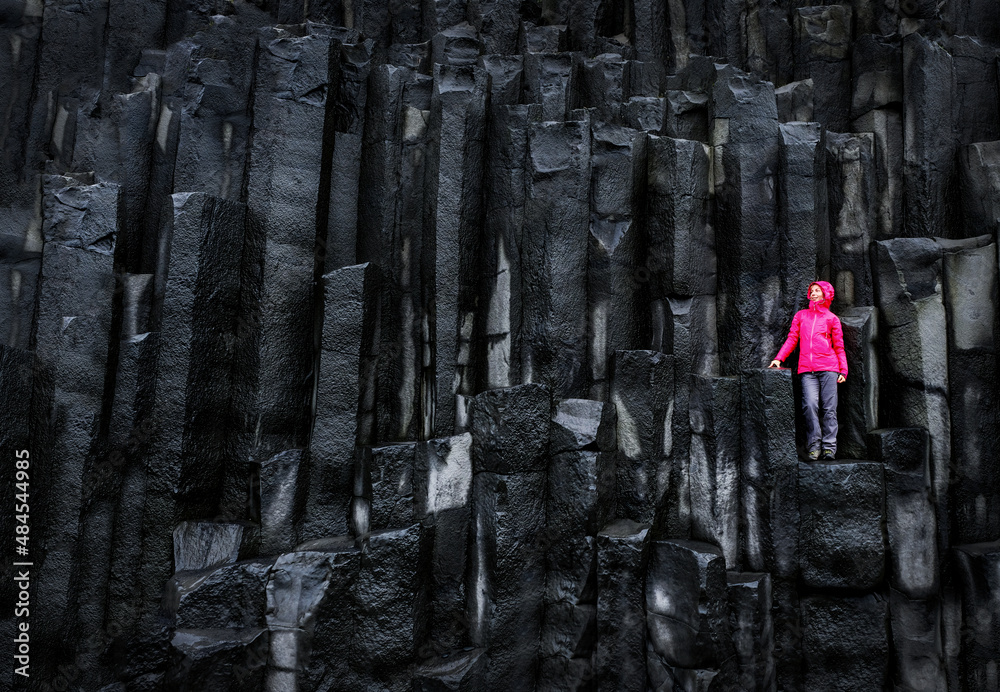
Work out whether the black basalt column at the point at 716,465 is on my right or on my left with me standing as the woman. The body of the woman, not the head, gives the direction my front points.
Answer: on my right

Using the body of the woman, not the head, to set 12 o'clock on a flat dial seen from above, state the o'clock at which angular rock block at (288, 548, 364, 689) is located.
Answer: The angular rock block is roughly at 2 o'clock from the woman.

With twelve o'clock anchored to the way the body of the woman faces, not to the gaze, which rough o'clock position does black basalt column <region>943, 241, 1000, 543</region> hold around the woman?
The black basalt column is roughly at 8 o'clock from the woman.

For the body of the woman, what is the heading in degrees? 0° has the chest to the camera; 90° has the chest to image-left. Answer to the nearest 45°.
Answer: approximately 0°

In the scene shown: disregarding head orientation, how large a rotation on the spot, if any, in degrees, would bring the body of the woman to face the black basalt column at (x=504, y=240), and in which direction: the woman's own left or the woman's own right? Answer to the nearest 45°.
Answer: approximately 90° to the woman's own right

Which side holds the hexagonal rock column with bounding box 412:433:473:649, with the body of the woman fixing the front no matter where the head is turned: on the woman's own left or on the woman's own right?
on the woman's own right

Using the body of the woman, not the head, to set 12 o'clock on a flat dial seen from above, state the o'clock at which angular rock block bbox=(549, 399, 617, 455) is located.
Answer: The angular rock block is roughly at 2 o'clock from the woman.

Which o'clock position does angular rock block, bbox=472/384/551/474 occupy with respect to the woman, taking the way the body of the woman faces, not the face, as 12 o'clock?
The angular rock block is roughly at 2 o'clock from the woman.
